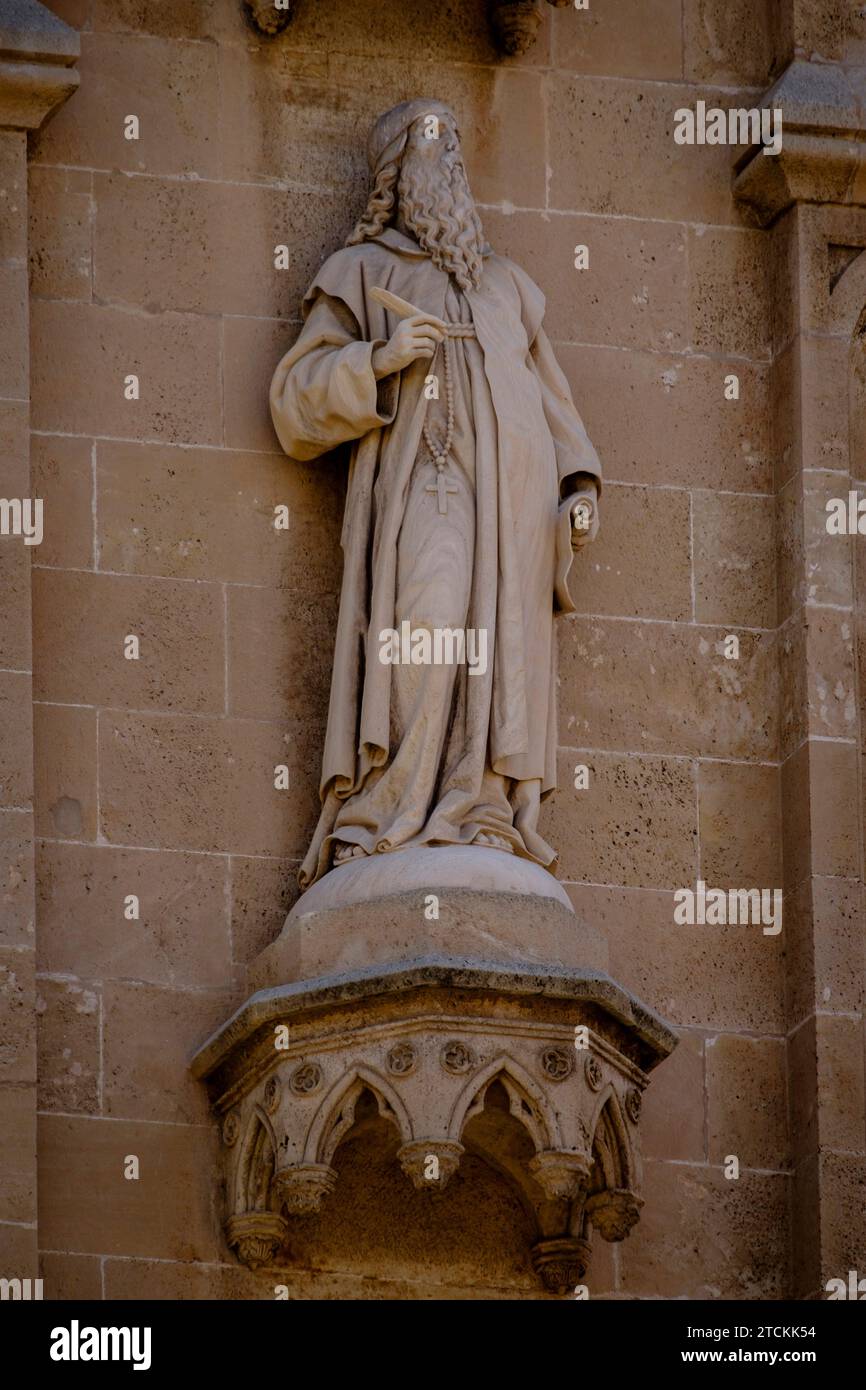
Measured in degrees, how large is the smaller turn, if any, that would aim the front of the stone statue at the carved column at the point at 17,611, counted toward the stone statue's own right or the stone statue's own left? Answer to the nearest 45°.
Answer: approximately 90° to the stone statue's own right

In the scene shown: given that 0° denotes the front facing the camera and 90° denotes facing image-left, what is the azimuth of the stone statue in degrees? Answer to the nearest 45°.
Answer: approximately 0°

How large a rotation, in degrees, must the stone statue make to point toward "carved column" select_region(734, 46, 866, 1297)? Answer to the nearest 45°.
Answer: approximately 135° to its left
